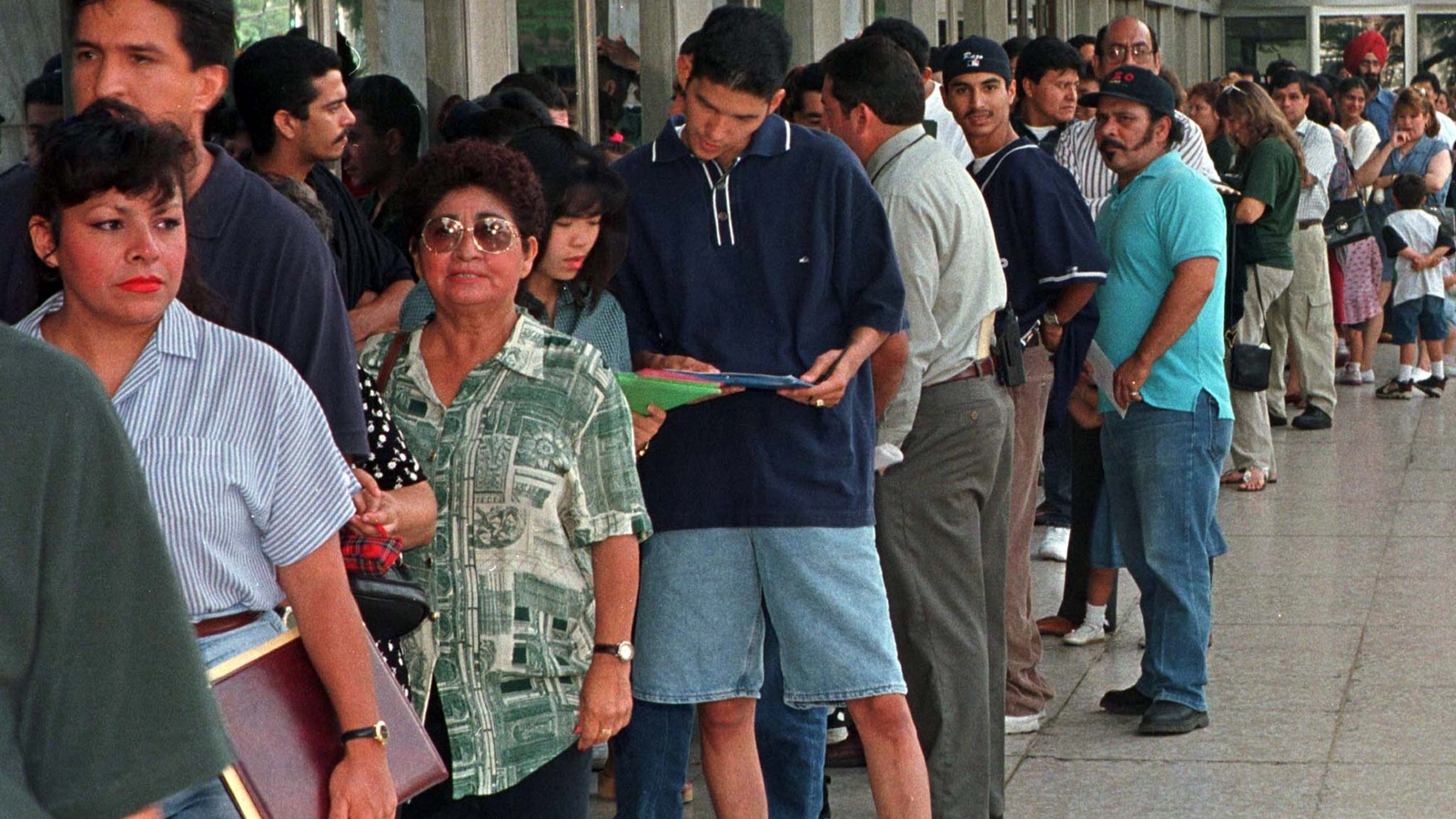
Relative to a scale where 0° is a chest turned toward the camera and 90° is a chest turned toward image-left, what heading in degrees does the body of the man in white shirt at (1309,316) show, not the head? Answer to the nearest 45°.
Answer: approximately 45°

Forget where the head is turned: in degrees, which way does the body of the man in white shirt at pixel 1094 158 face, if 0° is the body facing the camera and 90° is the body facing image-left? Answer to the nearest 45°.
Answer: approximately 0°

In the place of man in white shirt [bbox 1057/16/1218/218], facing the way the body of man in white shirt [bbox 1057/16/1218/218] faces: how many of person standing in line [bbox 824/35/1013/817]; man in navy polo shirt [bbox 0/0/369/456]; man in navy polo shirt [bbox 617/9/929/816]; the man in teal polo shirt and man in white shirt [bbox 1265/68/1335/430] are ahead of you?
4

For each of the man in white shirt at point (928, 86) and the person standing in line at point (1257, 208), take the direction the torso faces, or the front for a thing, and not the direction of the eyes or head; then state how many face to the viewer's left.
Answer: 2

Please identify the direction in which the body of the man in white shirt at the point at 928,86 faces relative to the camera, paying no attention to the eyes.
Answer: to the viewer's left

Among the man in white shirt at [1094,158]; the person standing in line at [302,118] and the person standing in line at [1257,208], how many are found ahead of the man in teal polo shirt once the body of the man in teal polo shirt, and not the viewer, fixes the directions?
1

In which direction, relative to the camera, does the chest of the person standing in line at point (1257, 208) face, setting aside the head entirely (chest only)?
to the viewer's left
